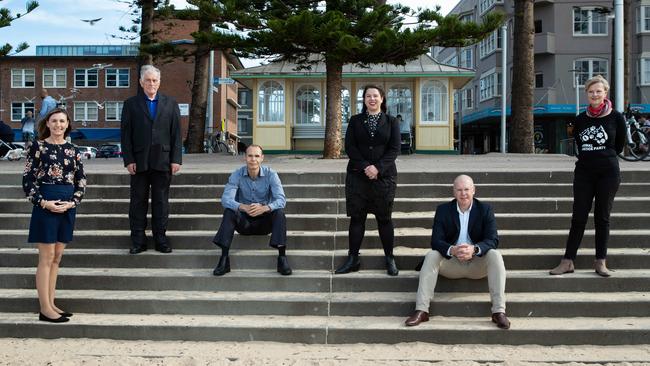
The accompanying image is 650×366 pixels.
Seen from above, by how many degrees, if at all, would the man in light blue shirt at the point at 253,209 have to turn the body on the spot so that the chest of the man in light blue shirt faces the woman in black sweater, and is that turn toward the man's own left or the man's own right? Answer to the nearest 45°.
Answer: approximately 90° to the man's own left

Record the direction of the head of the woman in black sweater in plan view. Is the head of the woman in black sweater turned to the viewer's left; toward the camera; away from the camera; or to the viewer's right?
toward the camera

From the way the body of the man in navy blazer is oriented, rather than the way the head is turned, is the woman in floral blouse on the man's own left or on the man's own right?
on the man's own right

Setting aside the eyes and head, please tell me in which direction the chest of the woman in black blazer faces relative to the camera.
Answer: toward the camera

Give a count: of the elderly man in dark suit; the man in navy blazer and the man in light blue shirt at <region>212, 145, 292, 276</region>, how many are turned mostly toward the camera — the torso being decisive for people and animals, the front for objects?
3

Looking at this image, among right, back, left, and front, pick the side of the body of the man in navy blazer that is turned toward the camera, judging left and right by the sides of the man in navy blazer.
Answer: front

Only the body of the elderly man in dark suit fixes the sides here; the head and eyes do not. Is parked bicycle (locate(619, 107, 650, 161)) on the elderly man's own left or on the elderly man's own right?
on the elderly man's own left

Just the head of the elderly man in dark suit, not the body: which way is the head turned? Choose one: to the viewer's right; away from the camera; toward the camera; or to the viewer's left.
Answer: toward the camera

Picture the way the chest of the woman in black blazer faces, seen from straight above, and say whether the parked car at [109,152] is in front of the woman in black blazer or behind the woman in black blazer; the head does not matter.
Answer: behind

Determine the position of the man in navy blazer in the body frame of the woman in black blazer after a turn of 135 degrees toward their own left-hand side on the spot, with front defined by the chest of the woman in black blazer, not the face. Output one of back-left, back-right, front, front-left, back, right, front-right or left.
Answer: right

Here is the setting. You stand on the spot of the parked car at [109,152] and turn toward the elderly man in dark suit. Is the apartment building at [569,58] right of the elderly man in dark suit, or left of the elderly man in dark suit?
left

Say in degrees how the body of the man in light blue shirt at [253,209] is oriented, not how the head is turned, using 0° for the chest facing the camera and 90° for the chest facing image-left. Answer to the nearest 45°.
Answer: approximately 0°

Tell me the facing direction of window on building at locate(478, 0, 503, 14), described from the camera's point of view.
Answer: facing the viewer and to the left of the viewer

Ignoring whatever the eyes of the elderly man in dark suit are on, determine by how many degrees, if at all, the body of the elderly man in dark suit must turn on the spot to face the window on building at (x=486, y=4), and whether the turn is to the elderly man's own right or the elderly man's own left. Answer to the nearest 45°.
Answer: approximately 135° to the elderly man's own left

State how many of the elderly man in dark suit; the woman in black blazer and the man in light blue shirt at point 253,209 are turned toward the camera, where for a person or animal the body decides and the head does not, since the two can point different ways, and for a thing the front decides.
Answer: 3
